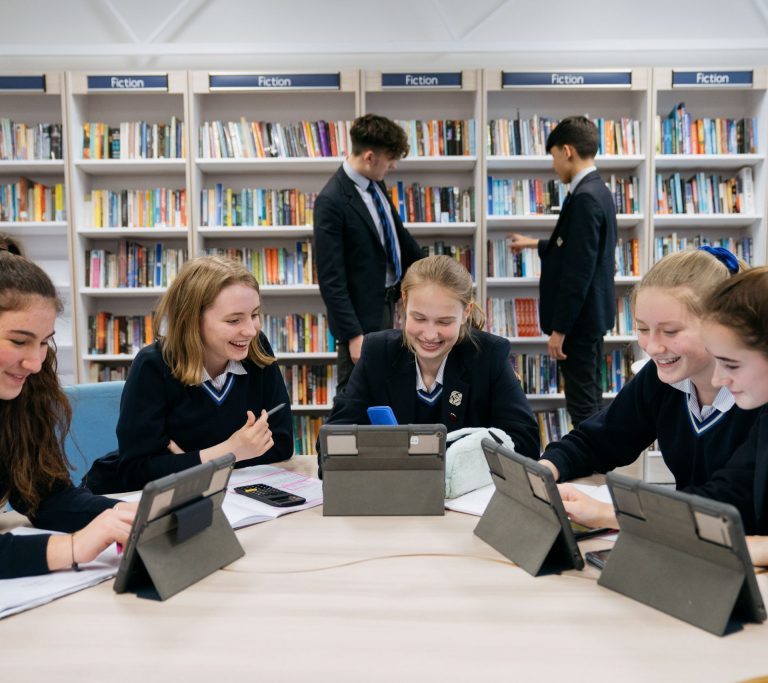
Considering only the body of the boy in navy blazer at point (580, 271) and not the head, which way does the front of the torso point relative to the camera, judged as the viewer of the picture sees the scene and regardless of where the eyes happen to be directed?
to the viewer's left

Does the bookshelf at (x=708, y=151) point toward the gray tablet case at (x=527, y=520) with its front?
yes

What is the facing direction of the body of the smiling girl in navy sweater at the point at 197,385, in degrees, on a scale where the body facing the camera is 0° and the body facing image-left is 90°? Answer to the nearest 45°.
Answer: approximately 315°

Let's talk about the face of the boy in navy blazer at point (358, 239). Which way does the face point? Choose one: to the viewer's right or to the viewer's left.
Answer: to the viewer's right

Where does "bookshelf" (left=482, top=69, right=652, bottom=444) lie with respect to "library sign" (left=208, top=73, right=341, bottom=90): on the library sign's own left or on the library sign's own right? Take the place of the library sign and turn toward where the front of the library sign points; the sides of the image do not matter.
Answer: on the library sign's own left

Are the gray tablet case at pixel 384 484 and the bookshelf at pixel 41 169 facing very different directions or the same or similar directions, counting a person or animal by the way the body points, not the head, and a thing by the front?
very different directions

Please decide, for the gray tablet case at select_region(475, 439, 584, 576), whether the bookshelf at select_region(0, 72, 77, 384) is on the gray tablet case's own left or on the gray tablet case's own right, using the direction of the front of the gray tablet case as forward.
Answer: on the gray tablet case's own left

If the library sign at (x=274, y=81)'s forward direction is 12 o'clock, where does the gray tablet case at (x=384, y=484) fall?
The gray tablet case is roughly at 12 o'clock from the library sign.

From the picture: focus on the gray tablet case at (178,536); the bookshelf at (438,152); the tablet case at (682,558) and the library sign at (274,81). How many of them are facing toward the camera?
2
